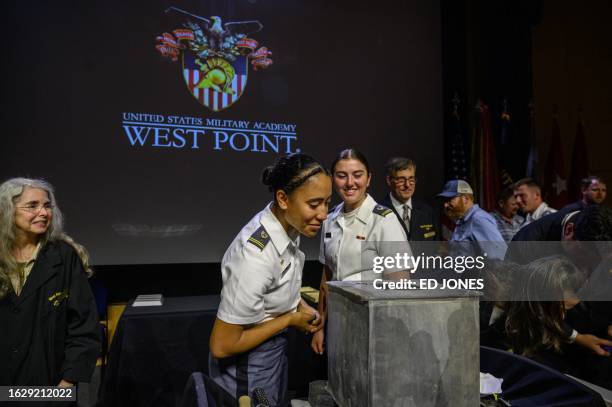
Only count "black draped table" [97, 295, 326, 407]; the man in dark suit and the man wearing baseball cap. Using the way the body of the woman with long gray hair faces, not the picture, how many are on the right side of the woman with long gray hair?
0

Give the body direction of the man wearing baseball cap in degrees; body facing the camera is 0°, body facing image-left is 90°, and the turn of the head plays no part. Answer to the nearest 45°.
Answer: approximately 90°

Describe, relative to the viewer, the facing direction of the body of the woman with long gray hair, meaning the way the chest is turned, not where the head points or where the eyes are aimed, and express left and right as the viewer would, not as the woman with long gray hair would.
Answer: facing the viewer

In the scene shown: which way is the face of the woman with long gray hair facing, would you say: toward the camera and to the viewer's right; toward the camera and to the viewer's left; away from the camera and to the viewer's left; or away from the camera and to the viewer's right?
toward the camera and to the viewer's right

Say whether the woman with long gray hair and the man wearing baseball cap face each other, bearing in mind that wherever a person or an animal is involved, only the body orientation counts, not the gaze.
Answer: no

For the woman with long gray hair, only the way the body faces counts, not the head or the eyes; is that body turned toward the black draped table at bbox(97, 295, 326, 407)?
no

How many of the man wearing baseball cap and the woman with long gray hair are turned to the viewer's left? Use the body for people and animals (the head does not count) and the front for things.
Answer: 1

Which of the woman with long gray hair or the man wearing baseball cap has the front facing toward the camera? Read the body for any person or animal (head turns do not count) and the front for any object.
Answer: the woman with long gray hair

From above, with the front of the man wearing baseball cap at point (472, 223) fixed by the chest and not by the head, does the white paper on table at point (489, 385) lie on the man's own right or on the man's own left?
on the man's own left
